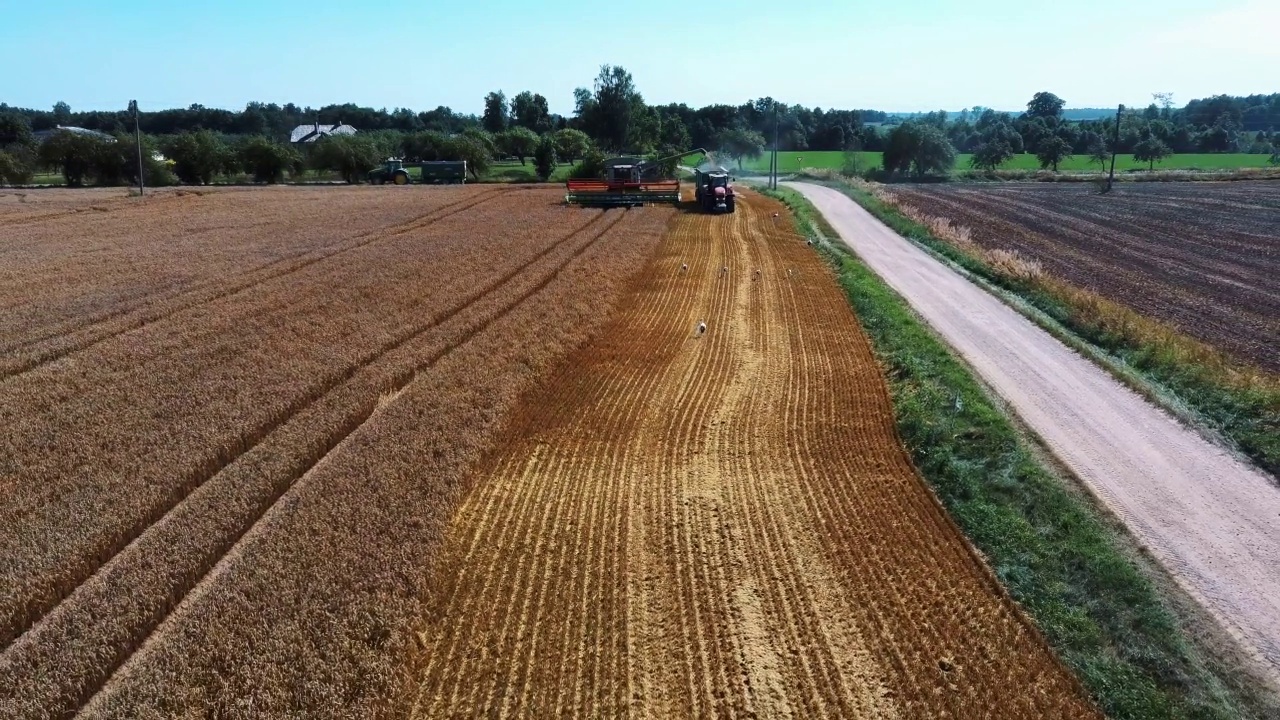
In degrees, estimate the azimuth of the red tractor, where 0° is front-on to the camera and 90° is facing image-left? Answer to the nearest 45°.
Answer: approximately 0°

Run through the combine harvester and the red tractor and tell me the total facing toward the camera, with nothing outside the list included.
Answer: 2

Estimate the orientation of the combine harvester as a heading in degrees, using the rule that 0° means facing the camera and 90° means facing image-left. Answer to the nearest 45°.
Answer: approximately 0°

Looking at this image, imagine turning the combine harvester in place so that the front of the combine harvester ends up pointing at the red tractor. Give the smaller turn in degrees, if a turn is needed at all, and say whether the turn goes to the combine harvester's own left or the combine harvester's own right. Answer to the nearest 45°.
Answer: approximately 45° to the combine harvester's own left

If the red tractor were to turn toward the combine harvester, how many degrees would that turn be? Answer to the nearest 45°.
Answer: approximately 135° to its right
